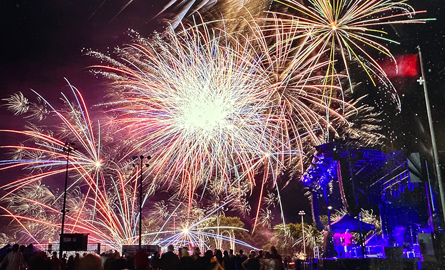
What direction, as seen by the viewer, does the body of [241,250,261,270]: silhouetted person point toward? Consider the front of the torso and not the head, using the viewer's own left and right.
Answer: facing away from the viewer

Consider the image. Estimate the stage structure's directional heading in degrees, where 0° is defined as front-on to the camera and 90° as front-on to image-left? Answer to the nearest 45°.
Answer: approximately 45°

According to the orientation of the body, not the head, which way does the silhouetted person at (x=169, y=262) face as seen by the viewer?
away from the camera

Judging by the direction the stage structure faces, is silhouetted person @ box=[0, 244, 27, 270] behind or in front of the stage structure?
in front

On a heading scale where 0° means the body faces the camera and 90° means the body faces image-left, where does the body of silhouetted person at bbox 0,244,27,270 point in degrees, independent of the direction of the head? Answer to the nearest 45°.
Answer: approximately 180°

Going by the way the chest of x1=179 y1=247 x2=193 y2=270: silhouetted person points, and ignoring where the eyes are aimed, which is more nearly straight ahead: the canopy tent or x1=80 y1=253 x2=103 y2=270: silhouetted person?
the canopy tent

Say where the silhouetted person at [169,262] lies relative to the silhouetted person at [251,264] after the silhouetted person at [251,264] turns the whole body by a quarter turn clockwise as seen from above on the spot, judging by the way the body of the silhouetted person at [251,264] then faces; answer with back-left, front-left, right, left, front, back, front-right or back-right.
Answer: back-right

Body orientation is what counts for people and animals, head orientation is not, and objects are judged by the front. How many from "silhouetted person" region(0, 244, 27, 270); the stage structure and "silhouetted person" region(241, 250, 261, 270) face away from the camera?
2

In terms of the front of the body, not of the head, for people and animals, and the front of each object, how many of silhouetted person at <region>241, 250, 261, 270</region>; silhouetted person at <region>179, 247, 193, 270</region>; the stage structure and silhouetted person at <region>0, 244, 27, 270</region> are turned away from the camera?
3

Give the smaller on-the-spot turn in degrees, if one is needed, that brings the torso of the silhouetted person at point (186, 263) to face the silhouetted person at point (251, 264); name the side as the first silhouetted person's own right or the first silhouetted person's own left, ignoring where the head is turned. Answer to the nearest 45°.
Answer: approximately 45° to the first silhouetted person's own right

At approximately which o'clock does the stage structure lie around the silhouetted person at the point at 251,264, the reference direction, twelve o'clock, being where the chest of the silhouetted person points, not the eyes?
The stage structure is roughly at 1 o'clock from the silhouetted person.

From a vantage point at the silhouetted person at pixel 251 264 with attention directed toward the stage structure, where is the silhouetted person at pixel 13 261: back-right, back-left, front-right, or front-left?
back-left

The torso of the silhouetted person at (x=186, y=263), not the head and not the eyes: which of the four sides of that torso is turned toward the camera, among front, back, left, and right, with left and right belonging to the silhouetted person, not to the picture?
back

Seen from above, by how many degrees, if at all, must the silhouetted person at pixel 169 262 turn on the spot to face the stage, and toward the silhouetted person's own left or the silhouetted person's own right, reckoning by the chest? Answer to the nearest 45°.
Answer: approximately 45° to the silhouetted person's own right
